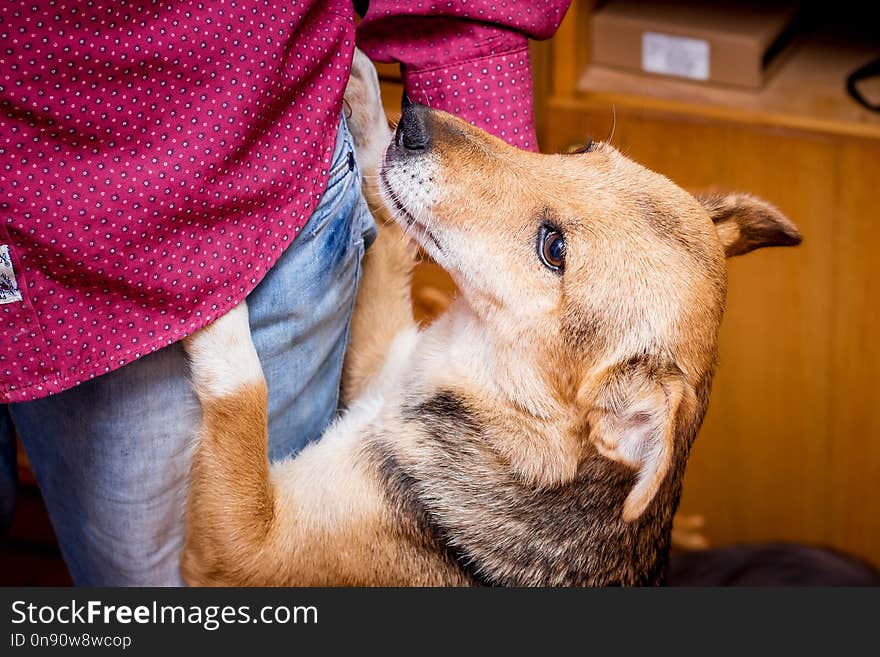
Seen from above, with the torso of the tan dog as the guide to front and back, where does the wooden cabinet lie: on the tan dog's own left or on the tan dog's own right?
on the tan dog's own right

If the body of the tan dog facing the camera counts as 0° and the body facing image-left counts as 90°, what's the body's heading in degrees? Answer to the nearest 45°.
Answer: approximately 90°

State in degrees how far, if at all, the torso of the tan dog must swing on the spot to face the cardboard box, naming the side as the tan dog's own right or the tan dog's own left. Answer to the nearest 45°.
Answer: approximately 90° to the tan dog's own right
